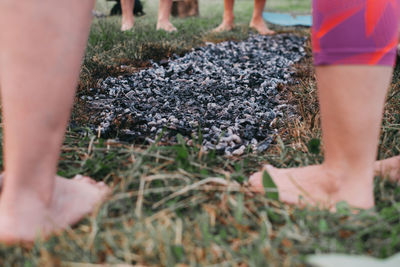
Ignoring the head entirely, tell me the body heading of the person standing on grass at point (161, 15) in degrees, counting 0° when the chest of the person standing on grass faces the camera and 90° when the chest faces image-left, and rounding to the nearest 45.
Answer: approximately 0°

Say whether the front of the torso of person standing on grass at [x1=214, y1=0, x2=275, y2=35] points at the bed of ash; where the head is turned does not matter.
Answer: yes

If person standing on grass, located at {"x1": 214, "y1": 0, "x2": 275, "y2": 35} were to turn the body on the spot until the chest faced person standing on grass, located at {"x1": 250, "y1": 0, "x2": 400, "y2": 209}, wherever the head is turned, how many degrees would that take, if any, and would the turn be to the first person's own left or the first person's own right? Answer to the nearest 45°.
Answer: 0° — they already face them

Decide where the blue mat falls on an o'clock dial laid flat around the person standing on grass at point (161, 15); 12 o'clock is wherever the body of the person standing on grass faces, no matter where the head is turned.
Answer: The blue mat is roughly at 8 o'clock from the person standing on grass.

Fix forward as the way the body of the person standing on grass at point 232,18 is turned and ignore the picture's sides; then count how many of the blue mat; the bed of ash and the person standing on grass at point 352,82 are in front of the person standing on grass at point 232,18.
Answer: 2

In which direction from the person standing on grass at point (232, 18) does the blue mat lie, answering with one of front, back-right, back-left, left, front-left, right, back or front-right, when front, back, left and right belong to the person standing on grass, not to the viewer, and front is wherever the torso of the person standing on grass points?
back-left

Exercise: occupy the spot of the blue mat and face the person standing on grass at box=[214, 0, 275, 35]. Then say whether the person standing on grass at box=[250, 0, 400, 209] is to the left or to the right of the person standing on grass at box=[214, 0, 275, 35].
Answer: left

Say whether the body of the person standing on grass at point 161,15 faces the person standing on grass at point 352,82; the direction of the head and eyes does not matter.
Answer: yes

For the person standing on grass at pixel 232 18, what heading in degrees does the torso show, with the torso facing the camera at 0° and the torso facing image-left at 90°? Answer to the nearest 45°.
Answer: approximately 0°

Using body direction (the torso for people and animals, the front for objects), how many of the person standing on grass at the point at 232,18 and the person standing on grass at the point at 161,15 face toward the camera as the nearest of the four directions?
2
